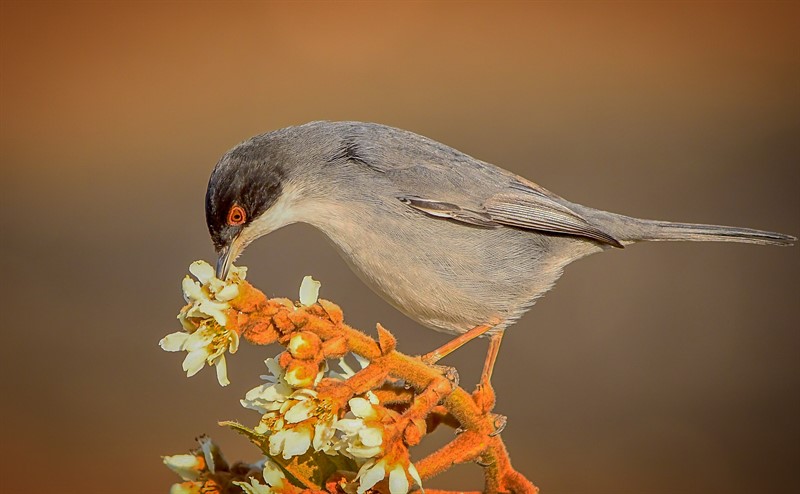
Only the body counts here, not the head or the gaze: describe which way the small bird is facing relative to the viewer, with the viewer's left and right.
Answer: facing to the left of the viewer

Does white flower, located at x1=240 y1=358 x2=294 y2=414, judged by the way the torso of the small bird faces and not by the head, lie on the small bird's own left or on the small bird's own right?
on the small bird's own left
